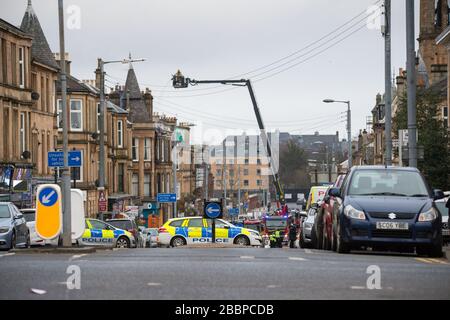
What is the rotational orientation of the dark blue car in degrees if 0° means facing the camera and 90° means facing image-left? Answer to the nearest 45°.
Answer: approximately 0°

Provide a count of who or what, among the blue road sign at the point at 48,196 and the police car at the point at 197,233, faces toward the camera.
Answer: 1

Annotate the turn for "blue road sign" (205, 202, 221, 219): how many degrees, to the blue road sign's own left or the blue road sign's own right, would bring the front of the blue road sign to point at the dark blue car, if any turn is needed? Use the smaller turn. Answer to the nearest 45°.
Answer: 0° — it already faces it

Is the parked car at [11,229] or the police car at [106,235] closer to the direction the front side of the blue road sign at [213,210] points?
the parked car

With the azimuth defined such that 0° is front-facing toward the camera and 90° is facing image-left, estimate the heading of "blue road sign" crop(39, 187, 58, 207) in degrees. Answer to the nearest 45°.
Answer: approximately 0°

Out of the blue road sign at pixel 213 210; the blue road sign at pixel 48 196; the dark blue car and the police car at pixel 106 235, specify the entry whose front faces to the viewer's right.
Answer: the police car

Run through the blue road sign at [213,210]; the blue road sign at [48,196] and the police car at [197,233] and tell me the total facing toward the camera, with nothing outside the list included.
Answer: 2
